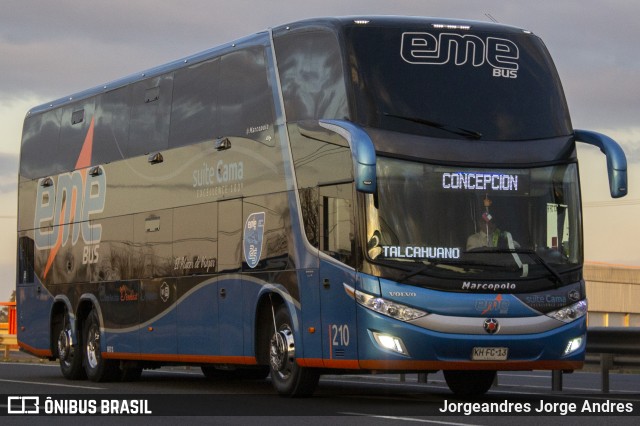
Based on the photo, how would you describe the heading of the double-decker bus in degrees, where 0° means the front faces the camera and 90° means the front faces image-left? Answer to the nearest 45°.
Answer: approximately 315°

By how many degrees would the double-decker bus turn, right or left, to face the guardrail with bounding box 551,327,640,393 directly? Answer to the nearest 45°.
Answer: approximately 90° to its left
